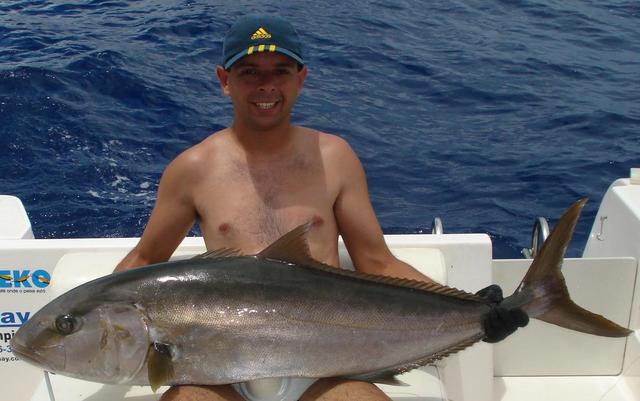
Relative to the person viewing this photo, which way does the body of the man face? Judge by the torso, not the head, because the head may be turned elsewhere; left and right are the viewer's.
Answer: facing the viewer

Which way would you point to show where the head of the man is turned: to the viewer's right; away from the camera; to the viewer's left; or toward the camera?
toward the camera

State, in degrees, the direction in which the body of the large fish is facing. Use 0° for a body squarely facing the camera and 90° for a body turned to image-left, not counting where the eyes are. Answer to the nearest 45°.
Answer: approximately 90°
